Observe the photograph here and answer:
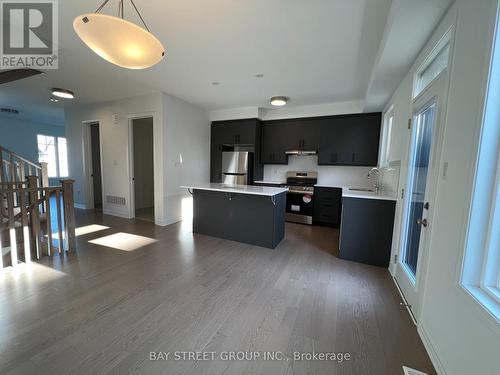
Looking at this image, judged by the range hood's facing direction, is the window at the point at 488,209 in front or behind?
in front

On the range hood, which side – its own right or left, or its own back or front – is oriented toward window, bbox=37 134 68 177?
right

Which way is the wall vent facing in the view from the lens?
facing the viewer and to the left of the viewer

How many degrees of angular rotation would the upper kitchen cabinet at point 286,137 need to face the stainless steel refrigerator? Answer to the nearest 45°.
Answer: approximately 90° to its right

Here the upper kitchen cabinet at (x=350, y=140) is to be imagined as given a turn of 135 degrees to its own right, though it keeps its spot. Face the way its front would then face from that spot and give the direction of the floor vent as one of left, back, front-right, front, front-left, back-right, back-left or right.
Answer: back-left

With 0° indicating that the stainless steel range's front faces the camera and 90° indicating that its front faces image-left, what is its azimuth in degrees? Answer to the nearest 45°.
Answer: approximately 0°

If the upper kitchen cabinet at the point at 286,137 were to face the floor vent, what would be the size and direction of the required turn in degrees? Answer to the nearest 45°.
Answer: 0° — it already faces it

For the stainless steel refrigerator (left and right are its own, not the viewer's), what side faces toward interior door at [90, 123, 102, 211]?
right

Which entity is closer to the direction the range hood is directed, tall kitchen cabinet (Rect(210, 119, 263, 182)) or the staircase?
the staircase

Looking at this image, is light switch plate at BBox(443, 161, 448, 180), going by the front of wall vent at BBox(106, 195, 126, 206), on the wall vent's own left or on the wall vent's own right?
on the wall vent's own left

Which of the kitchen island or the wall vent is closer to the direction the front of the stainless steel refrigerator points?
the kitchen island

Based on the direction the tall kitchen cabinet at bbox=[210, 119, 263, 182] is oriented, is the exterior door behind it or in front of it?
in front
